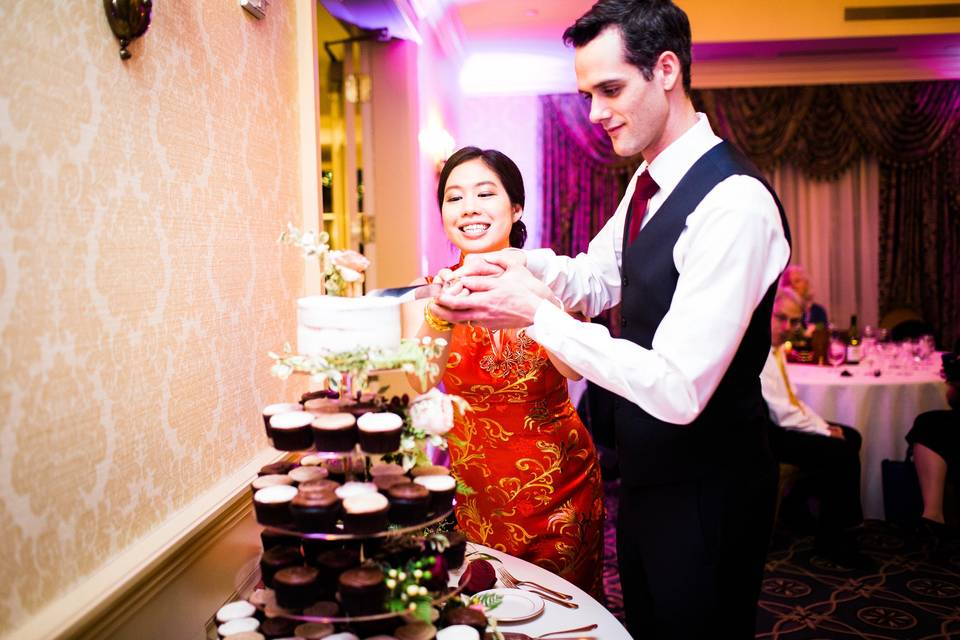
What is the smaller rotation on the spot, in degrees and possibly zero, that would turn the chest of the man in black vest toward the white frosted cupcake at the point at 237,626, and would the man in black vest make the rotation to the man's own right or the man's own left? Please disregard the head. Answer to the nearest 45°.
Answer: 0° — they already face it

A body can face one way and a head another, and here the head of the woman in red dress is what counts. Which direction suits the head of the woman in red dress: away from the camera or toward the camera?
toward the camera

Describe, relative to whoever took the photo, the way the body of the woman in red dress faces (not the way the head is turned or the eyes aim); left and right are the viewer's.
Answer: facing the viewer and to the left of the viewer

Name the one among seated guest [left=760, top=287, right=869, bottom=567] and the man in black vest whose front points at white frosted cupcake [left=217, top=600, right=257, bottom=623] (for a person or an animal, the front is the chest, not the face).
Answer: the man in black vest

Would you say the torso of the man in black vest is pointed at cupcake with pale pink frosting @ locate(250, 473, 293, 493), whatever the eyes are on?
yes

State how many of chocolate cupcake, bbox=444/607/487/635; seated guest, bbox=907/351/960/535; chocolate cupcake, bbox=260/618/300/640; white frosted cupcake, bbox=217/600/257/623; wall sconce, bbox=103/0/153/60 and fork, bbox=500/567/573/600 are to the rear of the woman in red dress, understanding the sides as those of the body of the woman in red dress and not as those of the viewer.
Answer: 1

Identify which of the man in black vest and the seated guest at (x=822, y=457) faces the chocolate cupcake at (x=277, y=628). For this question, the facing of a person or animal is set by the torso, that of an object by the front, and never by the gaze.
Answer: the man in black vest

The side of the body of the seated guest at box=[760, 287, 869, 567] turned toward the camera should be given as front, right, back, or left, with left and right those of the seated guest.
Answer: right

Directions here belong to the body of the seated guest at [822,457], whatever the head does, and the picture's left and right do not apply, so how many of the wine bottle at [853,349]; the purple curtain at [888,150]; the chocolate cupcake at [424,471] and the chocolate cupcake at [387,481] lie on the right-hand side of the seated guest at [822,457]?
2

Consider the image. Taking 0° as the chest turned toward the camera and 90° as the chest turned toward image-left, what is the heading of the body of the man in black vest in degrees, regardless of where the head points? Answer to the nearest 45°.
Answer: approximately 45°
